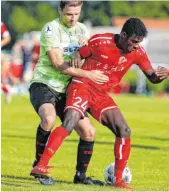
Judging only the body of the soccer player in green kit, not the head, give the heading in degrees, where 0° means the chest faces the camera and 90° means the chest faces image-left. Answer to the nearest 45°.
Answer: approximately 315°
